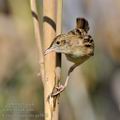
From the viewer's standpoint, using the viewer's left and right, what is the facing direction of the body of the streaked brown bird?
facing to the left of the viewer
